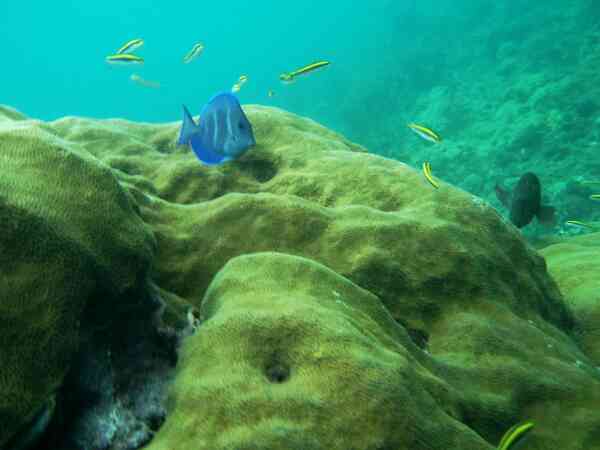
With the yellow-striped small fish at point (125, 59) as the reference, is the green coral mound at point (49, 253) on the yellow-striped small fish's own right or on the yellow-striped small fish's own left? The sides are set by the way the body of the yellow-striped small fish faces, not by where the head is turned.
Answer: on the yellow-striped small fish's own left

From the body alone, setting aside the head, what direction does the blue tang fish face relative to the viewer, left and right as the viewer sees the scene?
facing to the right of the viewer

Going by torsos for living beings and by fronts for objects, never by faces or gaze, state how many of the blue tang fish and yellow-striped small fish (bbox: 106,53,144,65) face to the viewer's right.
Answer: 1

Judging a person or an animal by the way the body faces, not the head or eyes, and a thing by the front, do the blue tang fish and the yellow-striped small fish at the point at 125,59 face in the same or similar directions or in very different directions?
very different directions

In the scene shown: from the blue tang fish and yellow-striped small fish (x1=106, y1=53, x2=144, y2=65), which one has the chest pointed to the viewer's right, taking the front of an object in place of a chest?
the blue tang fish

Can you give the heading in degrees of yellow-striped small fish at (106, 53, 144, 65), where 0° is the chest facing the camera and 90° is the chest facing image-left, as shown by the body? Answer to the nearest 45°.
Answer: approximately 90°

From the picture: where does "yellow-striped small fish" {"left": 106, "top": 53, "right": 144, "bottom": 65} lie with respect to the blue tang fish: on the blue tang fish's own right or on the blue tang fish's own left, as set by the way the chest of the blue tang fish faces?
on the blue tang fish's own left

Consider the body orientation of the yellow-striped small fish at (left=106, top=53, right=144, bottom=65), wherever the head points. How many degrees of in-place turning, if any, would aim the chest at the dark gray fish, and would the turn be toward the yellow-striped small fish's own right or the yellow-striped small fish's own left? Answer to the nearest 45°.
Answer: approximately 135° to the yellow-striped small fish's own left

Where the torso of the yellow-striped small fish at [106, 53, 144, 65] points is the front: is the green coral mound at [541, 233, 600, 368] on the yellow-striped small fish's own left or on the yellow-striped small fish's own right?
on the yellow-striped small fish's own left
